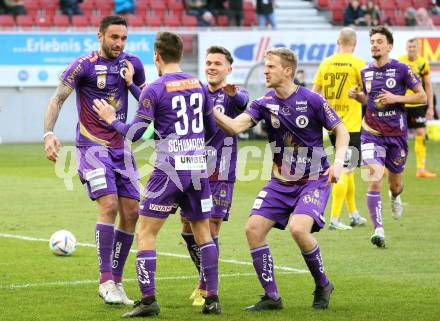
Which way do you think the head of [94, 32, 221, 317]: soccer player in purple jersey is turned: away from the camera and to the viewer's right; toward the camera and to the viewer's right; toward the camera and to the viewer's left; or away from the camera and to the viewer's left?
away from the camera and to the viewer's left

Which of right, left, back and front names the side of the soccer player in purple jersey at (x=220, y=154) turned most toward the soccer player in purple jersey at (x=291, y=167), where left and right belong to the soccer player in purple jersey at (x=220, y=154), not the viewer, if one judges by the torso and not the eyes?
left

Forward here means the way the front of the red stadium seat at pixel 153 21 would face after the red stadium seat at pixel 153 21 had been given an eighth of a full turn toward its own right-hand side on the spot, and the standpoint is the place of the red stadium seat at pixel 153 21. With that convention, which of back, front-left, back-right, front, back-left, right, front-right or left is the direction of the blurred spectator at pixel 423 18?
back-left

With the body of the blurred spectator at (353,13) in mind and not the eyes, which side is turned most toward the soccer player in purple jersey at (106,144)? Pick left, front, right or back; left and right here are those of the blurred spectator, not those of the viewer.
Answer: front

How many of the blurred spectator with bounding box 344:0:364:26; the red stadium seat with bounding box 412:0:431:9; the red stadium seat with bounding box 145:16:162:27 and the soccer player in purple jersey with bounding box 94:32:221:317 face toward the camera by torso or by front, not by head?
3

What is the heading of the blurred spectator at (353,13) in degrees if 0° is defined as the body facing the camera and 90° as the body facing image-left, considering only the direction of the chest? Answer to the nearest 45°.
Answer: approximately 0°

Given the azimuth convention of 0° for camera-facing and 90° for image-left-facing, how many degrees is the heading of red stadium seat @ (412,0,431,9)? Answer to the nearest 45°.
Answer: approximately 0°

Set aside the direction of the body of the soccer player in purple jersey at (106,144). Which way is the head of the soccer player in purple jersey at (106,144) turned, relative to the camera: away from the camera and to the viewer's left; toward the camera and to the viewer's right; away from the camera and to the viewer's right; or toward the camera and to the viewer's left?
toward the camera and to the viewer's right

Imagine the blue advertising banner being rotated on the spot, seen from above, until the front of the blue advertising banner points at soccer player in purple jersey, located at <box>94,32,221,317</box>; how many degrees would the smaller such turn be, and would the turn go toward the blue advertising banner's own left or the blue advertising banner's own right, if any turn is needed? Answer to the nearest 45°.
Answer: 0° — it already faces them

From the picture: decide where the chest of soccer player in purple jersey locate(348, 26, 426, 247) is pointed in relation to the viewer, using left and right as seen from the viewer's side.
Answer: facing the viewer and to the left of the viewer
